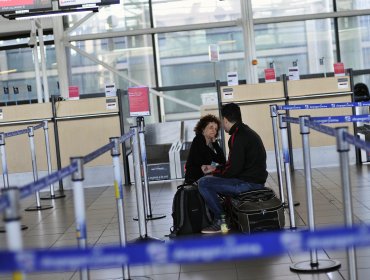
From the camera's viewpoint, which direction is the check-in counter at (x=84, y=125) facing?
toward the camera

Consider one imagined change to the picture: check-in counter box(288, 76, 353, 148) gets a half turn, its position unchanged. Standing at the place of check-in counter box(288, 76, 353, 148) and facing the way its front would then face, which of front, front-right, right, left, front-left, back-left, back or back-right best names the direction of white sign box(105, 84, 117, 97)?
left

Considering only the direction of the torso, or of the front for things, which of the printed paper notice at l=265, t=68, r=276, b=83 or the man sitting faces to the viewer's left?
the man sitting

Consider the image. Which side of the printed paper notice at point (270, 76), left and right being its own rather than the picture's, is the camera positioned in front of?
front

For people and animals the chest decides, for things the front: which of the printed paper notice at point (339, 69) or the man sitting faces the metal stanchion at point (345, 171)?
the printed paper notice

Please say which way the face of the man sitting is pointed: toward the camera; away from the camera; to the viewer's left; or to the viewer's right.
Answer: to the viewer's left

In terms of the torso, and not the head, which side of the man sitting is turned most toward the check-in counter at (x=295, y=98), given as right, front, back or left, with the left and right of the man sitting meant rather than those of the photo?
right

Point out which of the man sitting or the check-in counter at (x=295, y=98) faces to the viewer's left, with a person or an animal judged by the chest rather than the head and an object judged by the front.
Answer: the man sitting

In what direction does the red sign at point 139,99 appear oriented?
toward the camera

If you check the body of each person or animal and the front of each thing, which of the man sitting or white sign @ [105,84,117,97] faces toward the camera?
the white sign

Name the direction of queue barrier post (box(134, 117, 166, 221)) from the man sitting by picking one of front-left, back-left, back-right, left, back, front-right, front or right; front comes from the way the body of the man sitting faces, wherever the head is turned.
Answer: front-right

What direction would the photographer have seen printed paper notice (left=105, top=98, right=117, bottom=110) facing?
facing the viewer

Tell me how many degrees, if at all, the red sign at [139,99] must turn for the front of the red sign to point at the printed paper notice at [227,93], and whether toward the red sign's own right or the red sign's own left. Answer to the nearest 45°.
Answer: approximately 90° to the red sign's own left

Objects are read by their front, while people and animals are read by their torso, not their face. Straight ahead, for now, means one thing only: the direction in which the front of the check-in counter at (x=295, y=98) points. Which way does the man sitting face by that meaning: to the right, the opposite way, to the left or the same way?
to the right

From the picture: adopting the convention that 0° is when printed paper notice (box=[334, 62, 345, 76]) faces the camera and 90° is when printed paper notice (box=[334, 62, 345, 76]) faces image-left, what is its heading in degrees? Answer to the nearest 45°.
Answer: approximately 0°
